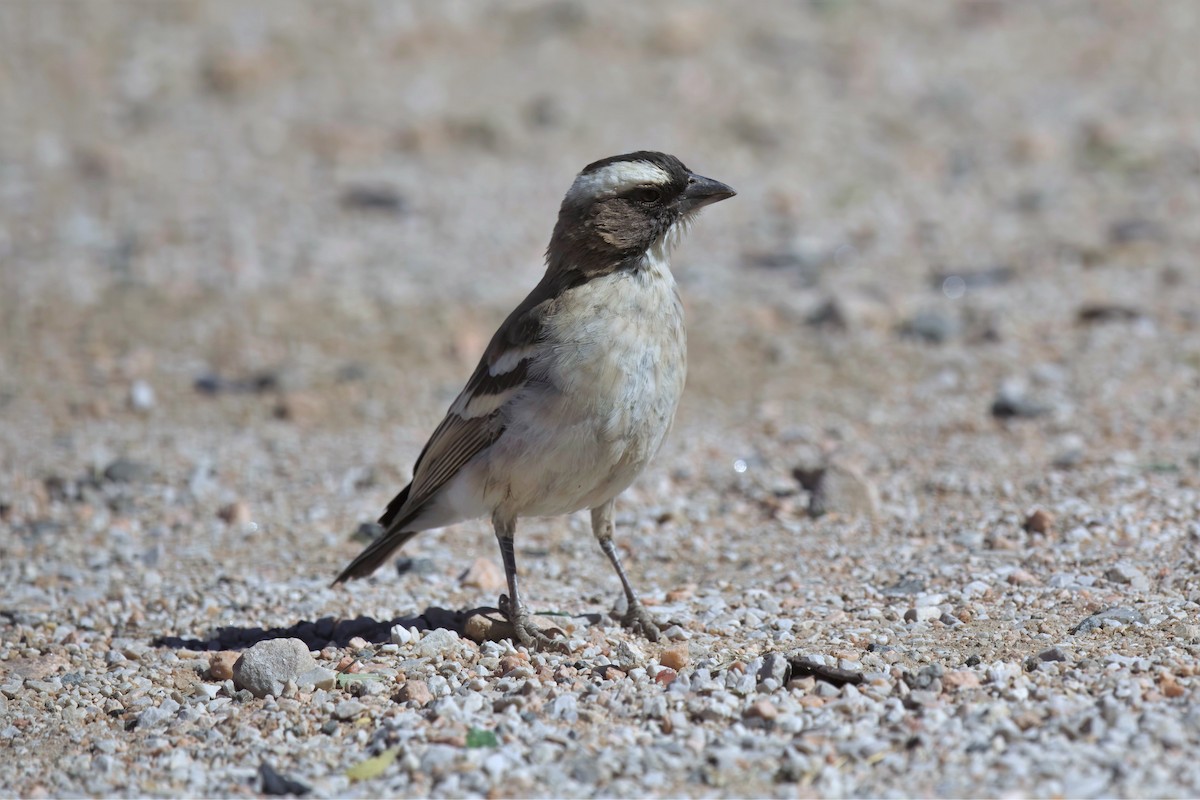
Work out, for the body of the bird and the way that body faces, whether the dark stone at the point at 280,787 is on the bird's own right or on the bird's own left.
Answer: on the bird's own right

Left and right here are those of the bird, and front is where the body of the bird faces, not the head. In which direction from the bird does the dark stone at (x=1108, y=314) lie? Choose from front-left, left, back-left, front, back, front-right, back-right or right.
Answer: left

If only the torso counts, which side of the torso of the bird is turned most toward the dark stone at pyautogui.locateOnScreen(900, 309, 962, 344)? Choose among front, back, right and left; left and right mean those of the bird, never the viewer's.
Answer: left

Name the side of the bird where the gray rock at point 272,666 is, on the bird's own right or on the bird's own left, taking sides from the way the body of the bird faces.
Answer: on the bird's own right

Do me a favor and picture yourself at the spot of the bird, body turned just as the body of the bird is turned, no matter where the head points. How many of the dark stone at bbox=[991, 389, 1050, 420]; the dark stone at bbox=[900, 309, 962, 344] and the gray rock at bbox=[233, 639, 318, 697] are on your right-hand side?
1

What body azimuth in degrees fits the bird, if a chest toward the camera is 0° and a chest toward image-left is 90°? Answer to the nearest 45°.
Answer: approximately 315°

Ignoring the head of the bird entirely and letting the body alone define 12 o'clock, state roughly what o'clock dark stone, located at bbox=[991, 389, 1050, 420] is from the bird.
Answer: The dark stone is roughly at 9 o'clock from the bird.

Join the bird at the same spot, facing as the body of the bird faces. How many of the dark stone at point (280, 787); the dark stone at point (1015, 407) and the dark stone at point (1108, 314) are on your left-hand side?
2

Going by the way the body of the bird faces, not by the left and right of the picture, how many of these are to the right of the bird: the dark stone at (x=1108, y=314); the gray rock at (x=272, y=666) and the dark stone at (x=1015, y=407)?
1
